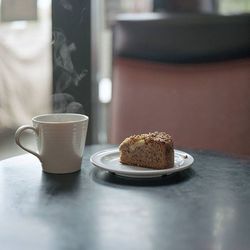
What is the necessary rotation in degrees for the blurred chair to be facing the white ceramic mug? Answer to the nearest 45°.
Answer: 0° — it already faces it

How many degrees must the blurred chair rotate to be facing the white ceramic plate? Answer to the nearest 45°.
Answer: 0° — it already faces it

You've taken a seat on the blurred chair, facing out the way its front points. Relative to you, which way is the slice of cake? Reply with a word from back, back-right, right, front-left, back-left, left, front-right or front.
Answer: front

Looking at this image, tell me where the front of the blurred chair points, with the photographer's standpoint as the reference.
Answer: facing the viewer
